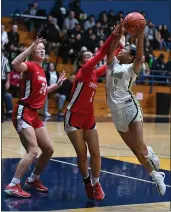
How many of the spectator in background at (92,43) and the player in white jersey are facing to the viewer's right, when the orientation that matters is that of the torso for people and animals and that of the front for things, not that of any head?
0

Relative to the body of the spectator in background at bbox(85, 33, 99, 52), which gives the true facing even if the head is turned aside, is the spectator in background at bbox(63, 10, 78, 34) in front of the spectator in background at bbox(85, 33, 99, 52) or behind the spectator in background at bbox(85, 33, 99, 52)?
behind

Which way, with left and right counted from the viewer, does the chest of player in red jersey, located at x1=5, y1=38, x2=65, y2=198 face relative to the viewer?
facing the viewer and to the right of the viewer

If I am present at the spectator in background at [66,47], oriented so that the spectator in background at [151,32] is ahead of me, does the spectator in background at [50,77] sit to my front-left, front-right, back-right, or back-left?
back-right

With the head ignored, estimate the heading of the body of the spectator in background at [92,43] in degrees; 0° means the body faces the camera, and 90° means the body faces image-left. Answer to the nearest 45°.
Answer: approximately 0°

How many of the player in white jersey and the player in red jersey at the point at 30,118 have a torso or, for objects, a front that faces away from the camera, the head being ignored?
0

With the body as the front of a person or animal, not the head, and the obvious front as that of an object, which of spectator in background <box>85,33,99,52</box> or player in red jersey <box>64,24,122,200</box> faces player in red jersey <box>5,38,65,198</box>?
the spectator in background

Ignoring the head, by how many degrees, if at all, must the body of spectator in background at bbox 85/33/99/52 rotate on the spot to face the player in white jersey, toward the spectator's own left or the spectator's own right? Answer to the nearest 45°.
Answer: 0° — they already face them

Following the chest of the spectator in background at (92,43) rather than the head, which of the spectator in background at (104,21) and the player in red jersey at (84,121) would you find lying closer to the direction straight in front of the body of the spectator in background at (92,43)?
the player in red jersey

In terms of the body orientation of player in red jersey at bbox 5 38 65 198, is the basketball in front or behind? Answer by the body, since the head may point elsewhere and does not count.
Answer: in front

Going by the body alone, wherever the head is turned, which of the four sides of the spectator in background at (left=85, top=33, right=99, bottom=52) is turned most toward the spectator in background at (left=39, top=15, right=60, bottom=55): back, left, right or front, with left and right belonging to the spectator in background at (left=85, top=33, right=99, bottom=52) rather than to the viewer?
right

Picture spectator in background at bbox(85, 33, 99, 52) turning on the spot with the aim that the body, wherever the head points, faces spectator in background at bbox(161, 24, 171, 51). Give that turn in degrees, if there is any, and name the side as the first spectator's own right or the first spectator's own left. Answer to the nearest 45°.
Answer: approximately 135° to the first spectator's own left

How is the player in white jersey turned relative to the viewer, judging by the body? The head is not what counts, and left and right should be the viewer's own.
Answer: facing the viewer and to the left of the viewer
